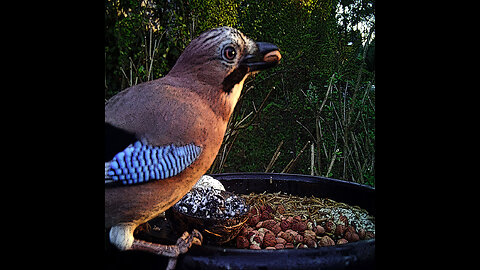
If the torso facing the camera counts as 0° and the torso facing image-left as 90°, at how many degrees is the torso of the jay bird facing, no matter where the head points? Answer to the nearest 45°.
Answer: approximately 270°
